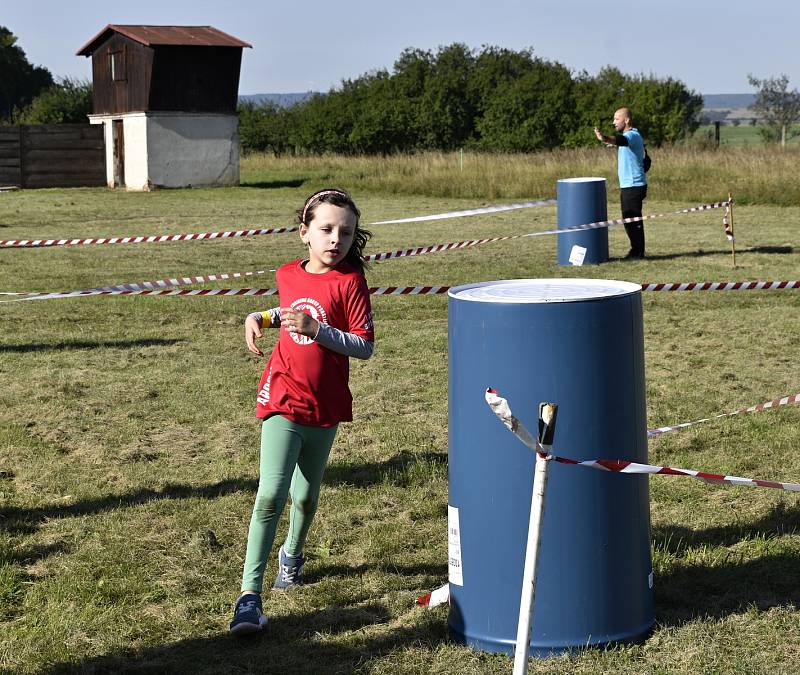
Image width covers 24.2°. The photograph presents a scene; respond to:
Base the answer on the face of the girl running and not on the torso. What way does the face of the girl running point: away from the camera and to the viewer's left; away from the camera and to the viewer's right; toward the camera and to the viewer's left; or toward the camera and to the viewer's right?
toward the camera and to the viewer's right

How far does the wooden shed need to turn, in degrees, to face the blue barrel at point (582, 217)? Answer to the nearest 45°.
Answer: approximately 45° to its left

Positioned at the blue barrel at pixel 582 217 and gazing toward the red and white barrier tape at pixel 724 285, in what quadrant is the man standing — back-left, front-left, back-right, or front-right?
back-left

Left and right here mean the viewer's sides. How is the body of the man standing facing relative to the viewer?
facing to the left of the viewer

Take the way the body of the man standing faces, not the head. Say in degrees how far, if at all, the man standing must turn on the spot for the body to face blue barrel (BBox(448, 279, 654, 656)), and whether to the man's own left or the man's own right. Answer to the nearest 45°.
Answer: approximately 90° to the man's own left

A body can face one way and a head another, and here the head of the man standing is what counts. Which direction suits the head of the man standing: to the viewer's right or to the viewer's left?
to the viewer's left

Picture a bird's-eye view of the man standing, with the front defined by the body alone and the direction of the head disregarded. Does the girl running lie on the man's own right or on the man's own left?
on the man's own left
